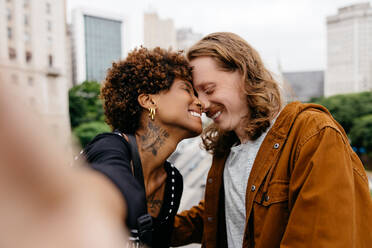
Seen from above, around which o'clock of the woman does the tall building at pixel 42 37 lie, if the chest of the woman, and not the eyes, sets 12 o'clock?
The tall building is roughly at 7 o'clock from the woman.

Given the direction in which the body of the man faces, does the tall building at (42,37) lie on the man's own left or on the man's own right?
on the man's own right

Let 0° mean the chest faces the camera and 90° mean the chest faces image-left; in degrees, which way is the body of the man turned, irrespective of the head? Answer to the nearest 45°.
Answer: approximately 45°

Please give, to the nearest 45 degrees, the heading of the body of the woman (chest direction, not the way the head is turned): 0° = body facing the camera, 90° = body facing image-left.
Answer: approximately 315°

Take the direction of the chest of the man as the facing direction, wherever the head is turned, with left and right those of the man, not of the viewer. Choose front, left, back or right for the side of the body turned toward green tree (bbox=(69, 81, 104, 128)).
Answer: right

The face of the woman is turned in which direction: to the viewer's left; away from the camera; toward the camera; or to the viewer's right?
to the viewer's right

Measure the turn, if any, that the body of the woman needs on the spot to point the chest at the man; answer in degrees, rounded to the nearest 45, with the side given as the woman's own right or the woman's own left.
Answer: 0° — they already face them

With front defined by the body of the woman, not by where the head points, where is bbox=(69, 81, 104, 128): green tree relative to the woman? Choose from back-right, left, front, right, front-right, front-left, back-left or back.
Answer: back-left

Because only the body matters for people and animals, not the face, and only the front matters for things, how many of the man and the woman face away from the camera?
0

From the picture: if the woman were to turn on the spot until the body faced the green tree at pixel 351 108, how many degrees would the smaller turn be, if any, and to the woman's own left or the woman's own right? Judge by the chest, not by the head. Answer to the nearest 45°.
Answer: approximately 90° to the woman's own left

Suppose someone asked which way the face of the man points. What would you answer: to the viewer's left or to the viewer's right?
to the viewer's left

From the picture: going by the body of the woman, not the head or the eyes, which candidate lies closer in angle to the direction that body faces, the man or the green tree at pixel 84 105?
the man
